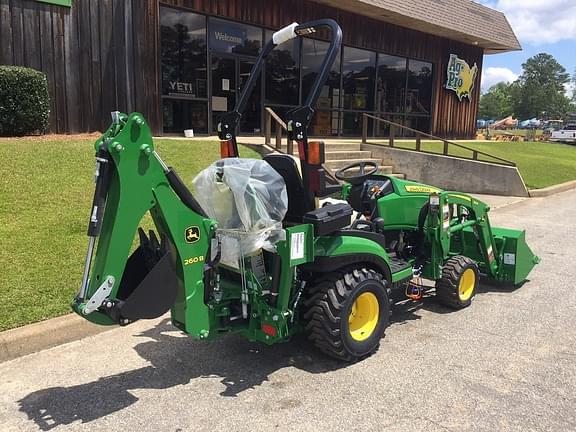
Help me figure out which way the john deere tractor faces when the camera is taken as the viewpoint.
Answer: facing away from the viewer and to the right of the viewer

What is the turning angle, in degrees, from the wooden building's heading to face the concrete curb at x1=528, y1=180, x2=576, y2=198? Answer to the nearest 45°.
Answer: approximately 45° to its left

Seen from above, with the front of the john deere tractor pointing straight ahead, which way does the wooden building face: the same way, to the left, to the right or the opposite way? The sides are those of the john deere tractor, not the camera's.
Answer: to the right

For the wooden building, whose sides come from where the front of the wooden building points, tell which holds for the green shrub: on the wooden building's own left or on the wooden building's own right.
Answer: on the wooden building's own right

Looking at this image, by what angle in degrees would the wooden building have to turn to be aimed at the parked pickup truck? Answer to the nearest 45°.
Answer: approximately 90° to its left

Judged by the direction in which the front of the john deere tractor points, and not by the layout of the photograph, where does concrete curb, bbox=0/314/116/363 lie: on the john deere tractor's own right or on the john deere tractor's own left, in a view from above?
on the john deere tractor's own left

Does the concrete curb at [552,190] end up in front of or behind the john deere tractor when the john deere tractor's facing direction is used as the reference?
in front
